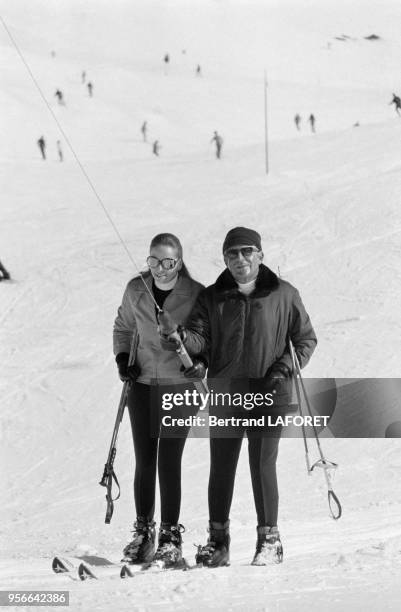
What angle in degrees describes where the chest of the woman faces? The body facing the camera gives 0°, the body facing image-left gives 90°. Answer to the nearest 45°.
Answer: approximately 0°

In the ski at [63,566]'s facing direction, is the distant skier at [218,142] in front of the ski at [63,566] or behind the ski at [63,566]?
behind

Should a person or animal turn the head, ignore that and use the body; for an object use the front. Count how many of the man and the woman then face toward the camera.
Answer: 2

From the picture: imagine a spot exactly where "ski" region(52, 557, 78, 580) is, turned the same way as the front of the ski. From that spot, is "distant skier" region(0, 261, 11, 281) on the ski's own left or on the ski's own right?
on the ski's own right

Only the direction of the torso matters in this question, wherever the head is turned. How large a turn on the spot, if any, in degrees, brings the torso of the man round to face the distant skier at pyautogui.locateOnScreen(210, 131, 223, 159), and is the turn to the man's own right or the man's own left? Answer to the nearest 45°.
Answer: approximately 180°

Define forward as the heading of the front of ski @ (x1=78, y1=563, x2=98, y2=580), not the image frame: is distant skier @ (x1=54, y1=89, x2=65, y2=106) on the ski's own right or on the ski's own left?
on the ski's own right

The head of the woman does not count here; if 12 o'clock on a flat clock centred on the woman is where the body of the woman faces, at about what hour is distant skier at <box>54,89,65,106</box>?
The distant skier is roughly at 6 o'clock from the woman.

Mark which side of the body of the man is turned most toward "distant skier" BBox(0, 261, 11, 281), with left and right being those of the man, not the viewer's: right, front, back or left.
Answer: back

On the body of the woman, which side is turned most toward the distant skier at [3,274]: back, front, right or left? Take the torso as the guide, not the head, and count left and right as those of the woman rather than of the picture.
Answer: back
